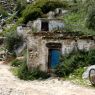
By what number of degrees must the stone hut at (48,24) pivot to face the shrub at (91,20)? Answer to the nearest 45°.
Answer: approximately 45° to its left

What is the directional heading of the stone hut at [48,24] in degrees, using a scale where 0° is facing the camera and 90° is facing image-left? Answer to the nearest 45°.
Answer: approximately 0°

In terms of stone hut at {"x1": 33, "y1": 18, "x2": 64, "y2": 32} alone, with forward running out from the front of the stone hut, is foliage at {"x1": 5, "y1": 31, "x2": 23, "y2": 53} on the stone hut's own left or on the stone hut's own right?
on the stone hut's own right
